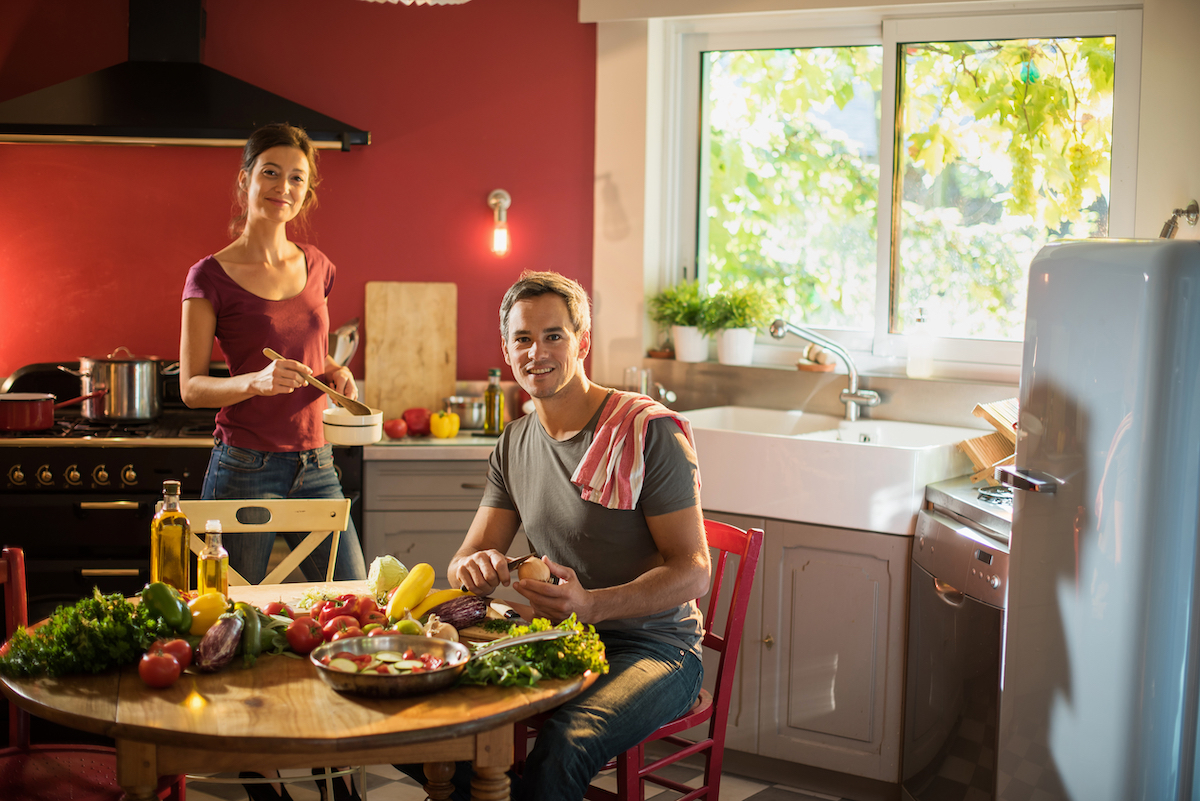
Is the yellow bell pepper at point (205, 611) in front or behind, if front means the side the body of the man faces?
in front

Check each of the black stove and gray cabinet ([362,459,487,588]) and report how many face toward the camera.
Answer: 2

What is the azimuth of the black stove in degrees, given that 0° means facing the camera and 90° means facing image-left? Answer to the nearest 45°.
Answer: approximately 0°

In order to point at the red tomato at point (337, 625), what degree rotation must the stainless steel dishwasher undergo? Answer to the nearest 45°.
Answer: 0° — it already faces it

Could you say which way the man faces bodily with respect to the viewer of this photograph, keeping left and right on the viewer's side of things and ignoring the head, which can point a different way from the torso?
facing the viewer and to the left of the viewer

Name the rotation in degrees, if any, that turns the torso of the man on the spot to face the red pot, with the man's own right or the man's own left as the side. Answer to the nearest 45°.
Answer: approximately 90° to the man's own right

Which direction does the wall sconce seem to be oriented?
toward the camera

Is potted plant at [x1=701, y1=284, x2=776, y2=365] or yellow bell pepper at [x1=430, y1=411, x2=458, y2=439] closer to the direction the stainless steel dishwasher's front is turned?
the yellow bell pepper

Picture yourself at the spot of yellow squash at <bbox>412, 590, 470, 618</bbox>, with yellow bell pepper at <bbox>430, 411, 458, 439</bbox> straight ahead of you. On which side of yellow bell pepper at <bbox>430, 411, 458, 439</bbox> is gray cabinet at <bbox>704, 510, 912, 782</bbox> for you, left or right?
right

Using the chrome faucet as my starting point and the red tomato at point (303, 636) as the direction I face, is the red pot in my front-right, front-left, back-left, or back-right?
front-right
